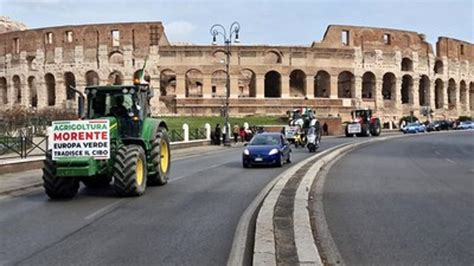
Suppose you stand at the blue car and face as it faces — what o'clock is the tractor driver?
The tractor driver is roughly at 1 o'clock from the blue car.

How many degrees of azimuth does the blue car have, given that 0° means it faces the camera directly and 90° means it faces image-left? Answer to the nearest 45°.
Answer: approximately 0°

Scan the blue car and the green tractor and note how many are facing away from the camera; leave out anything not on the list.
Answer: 0

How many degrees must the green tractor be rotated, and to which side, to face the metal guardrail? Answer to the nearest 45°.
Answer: approximately 135° to its right

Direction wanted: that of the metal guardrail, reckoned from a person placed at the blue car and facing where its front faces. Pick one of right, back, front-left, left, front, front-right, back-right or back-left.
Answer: right

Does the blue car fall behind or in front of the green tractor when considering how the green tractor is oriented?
behind

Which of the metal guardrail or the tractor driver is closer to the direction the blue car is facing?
the tractor driver

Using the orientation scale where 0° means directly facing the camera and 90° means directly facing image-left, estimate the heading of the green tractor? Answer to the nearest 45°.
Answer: approximately 45°
